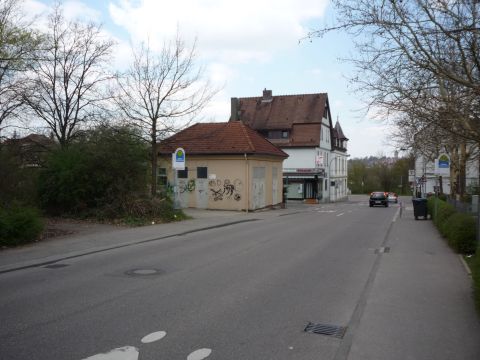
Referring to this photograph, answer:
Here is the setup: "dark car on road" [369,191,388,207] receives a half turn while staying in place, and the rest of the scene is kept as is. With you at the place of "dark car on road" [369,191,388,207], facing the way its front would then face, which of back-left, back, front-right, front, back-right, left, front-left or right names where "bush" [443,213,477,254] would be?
front

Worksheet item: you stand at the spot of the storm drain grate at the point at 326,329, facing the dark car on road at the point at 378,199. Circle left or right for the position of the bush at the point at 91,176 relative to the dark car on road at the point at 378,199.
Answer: left

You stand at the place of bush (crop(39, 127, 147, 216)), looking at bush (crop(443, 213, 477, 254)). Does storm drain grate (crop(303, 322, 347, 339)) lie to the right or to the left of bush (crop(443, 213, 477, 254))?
right

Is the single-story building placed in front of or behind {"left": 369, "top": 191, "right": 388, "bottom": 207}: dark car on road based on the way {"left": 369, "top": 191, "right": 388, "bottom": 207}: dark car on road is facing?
behind

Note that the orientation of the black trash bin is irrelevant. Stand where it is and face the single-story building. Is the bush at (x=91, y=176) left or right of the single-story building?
left

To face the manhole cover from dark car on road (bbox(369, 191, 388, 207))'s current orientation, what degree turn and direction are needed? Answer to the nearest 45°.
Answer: approximately 180°

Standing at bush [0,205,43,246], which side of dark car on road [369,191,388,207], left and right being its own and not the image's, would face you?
back

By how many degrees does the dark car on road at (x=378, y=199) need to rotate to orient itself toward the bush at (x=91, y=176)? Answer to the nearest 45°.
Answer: approximately 180°

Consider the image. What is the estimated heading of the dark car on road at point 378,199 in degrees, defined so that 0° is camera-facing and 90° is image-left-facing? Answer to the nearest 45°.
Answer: approximately 180°

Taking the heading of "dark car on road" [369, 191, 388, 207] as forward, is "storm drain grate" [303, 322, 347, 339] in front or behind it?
behind
